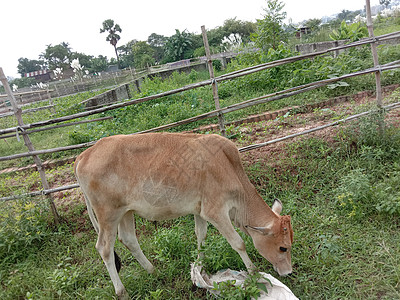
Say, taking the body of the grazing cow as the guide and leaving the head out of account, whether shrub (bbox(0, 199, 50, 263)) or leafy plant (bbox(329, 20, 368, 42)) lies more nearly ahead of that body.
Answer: the leafy plant

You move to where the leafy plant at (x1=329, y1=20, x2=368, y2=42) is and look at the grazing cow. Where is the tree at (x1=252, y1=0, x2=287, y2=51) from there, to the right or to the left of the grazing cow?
right

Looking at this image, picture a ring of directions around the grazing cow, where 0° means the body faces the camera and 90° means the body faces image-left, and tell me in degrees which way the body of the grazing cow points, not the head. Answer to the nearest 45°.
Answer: approximately 270°

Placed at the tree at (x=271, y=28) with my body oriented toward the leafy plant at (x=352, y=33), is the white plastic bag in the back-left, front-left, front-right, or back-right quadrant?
back-right

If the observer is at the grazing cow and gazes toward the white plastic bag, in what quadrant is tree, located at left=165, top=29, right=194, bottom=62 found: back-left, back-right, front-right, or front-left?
back-left

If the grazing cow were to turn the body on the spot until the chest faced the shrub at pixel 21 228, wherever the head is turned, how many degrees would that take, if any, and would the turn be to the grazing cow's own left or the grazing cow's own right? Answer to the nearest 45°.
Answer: approximately 135° to the grazing cow's own left

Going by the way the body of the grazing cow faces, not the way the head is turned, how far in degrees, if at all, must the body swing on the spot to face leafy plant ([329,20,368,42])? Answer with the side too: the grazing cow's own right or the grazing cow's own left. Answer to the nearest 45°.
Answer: approximately 45° to the grazing cow's own left

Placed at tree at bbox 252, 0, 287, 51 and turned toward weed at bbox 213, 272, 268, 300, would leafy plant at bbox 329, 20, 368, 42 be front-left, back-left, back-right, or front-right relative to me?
back-left

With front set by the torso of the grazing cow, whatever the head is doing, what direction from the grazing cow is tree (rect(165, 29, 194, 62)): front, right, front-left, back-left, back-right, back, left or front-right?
left
